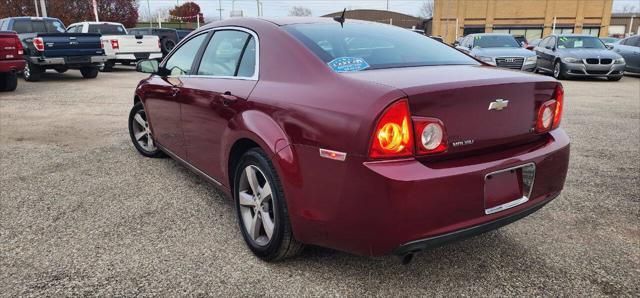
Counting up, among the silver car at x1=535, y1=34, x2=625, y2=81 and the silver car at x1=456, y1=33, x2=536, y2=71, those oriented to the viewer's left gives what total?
0

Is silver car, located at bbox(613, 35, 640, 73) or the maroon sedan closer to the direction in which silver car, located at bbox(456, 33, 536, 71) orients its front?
the maroon sedan

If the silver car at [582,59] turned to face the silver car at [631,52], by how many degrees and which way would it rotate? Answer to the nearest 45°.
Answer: approximately 90° to its left

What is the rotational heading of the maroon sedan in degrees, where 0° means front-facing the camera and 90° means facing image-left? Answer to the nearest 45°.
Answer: approximately 135°

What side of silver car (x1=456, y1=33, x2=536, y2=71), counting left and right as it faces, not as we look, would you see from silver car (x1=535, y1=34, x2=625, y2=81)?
left

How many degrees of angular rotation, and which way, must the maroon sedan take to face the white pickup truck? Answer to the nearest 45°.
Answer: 0° — it already faces it

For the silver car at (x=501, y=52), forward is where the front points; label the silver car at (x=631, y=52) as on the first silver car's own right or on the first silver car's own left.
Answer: on the first silver car's own left

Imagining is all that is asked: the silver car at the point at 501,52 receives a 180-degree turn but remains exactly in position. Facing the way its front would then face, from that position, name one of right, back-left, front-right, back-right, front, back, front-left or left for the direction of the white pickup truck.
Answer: front-left

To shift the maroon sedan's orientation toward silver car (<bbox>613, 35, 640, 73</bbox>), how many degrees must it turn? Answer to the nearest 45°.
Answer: approximately 90° to its right

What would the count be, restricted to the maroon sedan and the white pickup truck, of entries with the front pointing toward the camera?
0

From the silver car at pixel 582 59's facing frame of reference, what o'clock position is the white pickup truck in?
The white pickup truck is roughly at 4 o'clock from the silver car.

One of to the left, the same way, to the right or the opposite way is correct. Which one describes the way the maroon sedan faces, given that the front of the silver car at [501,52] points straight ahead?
the opposite way

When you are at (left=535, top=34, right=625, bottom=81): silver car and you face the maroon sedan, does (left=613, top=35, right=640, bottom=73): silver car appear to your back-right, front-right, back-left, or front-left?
back-left

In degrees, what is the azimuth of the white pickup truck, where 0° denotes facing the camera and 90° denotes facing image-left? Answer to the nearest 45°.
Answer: approximately 135°

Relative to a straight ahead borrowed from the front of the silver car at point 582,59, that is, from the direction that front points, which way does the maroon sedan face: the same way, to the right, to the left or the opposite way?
the opposite way

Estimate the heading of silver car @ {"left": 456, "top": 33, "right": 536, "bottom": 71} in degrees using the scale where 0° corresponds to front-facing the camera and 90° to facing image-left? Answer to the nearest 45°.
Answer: approximately 315°

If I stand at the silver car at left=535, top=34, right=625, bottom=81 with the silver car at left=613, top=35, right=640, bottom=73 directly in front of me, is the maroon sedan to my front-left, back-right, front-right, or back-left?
back-right
